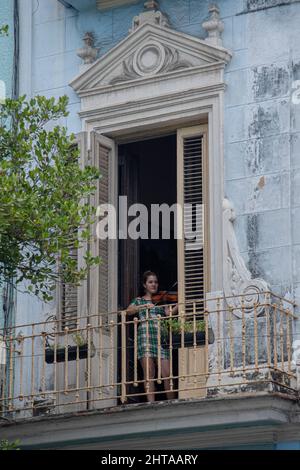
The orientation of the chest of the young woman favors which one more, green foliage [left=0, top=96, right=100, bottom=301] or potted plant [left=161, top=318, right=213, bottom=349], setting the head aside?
the potted plant

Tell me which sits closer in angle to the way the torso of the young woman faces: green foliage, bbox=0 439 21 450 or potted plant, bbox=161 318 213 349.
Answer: the potted plant

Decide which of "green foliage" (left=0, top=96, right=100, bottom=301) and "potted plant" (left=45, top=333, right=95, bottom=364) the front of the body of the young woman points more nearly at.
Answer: the green foliage

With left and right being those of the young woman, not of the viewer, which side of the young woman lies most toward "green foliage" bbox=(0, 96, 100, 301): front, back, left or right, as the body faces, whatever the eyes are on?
right

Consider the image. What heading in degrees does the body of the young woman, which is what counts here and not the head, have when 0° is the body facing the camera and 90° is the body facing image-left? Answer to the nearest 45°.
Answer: approximately 315°

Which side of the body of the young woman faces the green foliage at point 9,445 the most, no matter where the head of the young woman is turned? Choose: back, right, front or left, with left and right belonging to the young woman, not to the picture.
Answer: right

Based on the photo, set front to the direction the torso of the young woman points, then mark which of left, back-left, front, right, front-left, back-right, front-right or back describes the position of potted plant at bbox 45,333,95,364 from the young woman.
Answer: back-right
